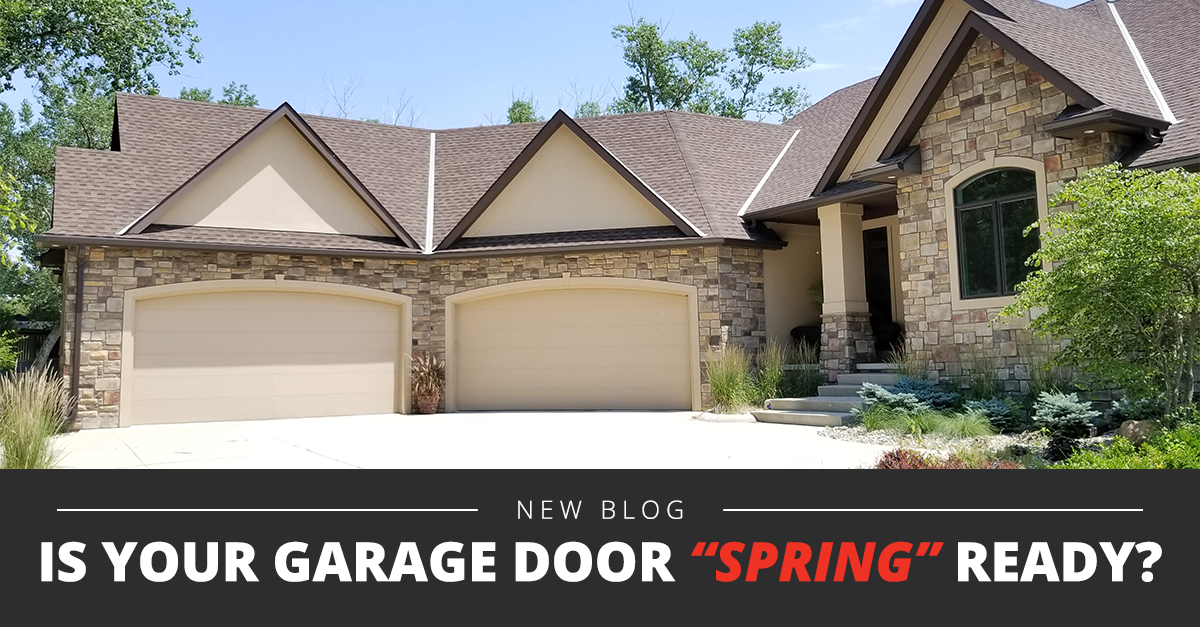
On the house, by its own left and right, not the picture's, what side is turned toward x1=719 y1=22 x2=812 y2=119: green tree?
back

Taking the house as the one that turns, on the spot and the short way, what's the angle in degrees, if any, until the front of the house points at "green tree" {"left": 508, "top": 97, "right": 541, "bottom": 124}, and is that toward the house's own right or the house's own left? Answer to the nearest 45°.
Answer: approximately 180°

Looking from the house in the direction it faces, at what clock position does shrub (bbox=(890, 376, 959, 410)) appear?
The shrub is roughly at 10 o'clock from the house.

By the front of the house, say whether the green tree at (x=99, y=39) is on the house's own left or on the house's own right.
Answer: on the house's own right

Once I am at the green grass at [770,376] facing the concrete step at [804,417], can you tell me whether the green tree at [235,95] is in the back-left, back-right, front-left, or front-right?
back-right

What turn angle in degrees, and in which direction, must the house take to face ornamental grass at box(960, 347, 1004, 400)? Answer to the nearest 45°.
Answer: approximately 45° to its left

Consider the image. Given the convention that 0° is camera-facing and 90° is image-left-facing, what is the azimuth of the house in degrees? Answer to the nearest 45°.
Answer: approximately 0°

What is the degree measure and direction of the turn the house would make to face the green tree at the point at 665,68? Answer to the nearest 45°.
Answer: approximately 180°

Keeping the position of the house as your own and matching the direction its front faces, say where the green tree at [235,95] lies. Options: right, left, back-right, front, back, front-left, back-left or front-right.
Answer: back-right

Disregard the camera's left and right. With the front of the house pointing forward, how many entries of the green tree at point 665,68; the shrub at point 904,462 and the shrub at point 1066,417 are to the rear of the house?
1

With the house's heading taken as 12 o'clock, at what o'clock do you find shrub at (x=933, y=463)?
The shrub is roughly at 11 o'clock from the house.
